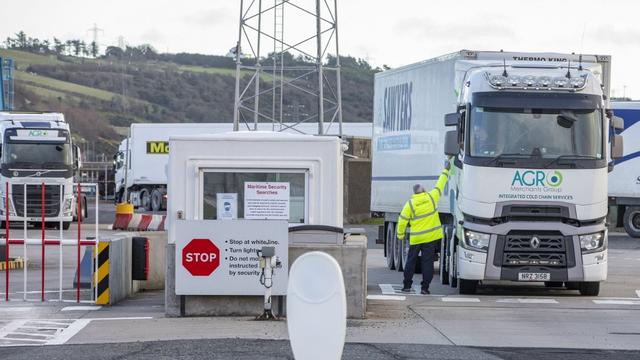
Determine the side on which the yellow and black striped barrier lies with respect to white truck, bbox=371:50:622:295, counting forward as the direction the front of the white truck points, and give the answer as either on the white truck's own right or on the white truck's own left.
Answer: on the white truck's own right

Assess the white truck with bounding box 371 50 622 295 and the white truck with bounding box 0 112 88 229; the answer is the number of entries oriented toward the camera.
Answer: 2

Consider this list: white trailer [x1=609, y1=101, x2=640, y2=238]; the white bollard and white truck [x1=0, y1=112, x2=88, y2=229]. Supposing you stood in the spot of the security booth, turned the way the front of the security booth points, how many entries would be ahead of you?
1

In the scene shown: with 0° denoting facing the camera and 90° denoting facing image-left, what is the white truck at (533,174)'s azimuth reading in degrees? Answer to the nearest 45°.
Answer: approximately 0°

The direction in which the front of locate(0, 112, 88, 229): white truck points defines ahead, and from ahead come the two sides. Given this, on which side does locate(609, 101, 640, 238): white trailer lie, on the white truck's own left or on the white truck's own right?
on the white truck's own left

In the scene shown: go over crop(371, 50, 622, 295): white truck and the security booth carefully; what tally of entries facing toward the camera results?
2

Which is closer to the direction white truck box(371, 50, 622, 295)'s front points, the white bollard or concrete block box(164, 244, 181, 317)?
the white bollard
